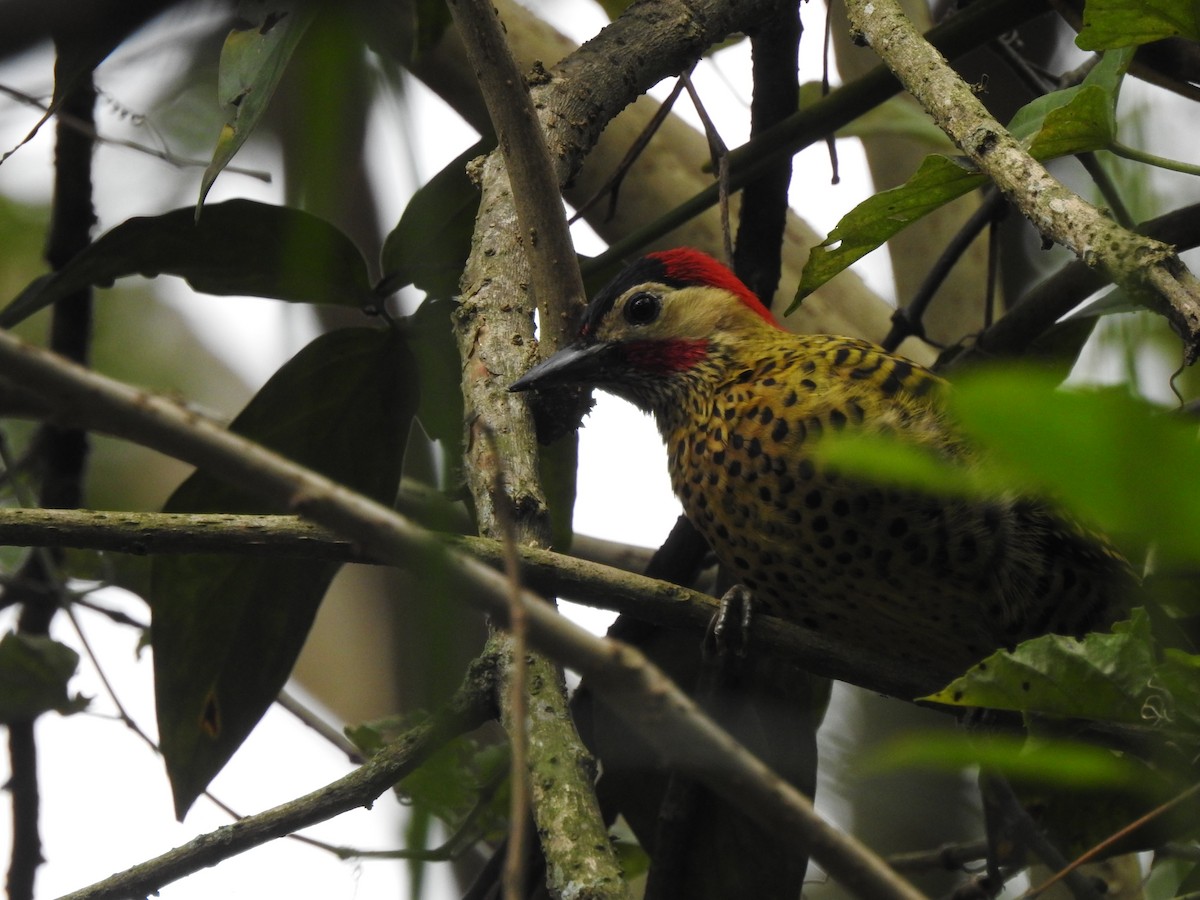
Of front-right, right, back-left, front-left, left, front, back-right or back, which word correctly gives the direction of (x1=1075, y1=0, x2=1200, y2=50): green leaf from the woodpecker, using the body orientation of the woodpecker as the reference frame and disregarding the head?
back-left

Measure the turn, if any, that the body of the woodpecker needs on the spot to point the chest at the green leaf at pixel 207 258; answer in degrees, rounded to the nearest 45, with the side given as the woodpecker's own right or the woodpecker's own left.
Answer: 0° — it already faces it

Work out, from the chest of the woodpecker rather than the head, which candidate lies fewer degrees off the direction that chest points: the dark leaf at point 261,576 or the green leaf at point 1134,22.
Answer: the dark leaf

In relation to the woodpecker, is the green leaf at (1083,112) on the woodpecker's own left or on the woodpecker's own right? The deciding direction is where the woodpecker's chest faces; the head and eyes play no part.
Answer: on the woodpecker's own left

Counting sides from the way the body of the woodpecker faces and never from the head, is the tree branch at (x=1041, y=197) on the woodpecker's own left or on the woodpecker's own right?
on the woodpecker's own left

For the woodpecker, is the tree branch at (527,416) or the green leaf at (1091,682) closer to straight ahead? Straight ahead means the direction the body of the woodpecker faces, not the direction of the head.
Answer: the tree branch

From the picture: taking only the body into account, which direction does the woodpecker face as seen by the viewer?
to the viewer's left

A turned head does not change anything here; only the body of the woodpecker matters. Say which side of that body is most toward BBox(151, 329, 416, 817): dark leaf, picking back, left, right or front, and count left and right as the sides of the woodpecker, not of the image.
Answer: front
